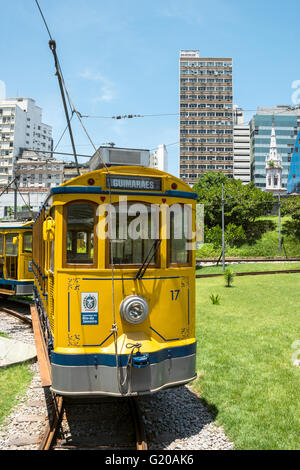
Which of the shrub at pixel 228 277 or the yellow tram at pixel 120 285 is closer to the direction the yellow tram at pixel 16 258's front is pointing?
the yellow tram

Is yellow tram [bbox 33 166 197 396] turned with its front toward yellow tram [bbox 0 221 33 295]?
no

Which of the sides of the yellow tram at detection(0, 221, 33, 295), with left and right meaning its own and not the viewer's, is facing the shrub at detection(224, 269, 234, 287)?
left

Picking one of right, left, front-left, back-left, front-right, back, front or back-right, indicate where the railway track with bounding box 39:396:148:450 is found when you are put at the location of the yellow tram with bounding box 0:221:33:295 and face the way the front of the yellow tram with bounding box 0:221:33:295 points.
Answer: front-right

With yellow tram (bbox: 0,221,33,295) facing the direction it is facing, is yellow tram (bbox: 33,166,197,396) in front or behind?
in front

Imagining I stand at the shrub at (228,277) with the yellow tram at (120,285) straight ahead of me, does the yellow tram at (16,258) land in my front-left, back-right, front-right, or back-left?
front-right

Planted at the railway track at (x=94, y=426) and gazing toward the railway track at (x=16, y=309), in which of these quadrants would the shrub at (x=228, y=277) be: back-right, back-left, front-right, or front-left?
front-right

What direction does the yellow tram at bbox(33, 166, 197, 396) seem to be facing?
toward the camera

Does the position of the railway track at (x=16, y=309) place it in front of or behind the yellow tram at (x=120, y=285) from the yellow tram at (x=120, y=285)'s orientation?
behind

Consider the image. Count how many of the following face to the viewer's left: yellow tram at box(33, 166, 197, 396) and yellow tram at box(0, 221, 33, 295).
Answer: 0

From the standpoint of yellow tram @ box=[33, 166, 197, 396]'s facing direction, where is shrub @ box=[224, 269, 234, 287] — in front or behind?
behind

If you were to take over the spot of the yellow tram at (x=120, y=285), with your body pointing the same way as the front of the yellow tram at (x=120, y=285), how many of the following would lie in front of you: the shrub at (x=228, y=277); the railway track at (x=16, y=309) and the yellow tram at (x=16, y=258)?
0
